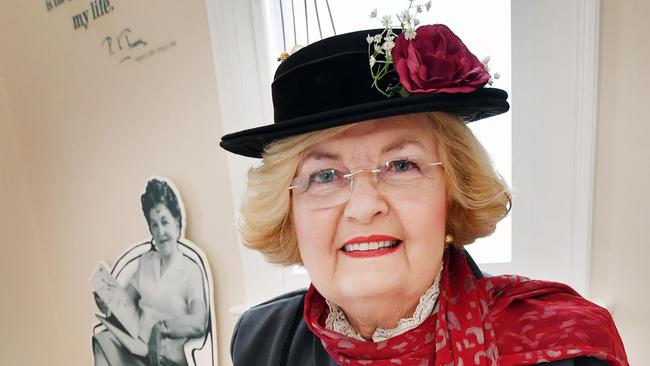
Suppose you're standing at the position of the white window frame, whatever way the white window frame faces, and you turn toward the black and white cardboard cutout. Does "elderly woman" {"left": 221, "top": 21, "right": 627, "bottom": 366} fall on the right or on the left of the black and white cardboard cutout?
left

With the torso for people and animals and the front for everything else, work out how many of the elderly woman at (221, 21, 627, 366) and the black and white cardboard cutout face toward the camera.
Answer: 2

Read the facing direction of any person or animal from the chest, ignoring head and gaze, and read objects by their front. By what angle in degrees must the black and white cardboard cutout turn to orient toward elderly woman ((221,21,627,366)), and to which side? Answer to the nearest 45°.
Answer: approximately 45° to its left

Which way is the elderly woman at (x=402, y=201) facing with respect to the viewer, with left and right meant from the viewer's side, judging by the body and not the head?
facing the viewer

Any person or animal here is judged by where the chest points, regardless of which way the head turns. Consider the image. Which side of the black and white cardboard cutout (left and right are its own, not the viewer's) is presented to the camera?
front

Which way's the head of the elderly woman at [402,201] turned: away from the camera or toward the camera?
toward the camera

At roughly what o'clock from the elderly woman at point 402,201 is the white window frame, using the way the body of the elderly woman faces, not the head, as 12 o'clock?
The white window frame is roughly at 7 o'clock from the elderly woman.

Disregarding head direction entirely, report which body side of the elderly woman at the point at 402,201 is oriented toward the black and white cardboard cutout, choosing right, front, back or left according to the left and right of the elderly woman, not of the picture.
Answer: right
